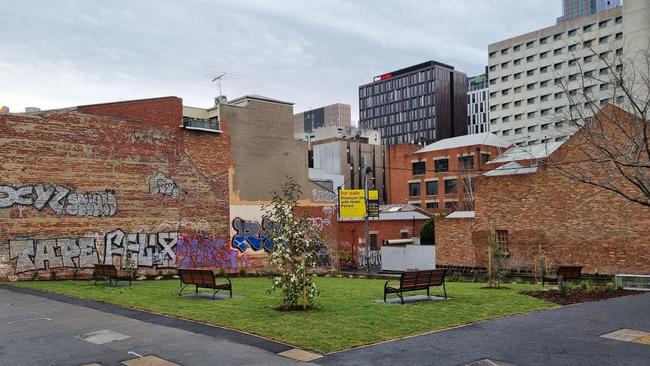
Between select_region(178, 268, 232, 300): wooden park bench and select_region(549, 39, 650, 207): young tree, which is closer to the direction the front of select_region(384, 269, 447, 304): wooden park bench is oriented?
the wooden park bench

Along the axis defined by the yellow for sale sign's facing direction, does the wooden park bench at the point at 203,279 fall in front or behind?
in front

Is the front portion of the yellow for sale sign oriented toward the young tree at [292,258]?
yes

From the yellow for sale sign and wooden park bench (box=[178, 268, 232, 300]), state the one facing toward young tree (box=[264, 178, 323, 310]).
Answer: the yellow for sale sign
